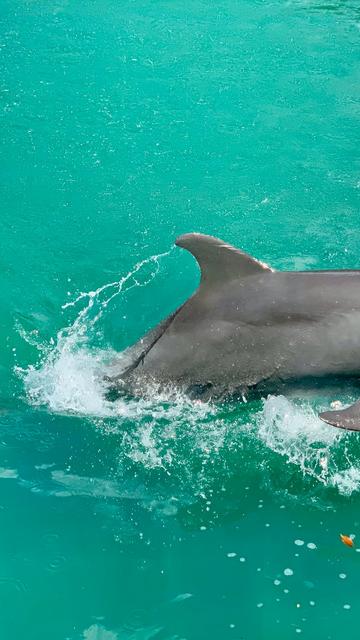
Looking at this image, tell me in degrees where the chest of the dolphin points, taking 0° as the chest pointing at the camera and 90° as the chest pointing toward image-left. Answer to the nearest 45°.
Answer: approximately 270°
